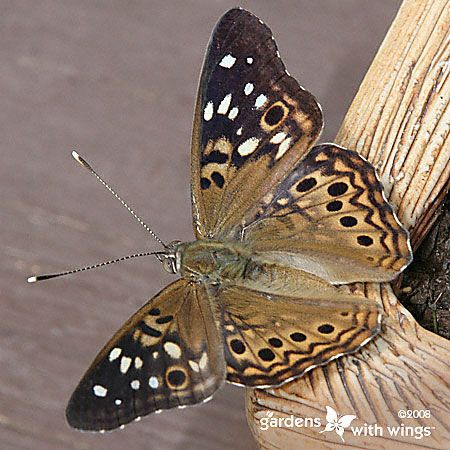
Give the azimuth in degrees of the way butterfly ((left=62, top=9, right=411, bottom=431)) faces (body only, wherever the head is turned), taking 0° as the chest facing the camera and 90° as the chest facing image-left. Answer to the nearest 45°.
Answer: approximately 90°
